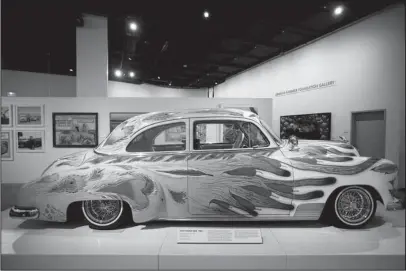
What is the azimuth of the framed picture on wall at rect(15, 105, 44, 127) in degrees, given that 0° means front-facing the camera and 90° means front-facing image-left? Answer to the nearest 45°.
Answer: approximately 0°

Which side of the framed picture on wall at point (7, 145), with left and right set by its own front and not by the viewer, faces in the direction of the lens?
front

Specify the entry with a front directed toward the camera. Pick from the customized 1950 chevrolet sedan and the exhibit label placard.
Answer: the exhibit label placard

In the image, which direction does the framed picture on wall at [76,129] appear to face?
toward the camera

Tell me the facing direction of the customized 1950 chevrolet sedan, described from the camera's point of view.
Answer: facing to the right of the viewer

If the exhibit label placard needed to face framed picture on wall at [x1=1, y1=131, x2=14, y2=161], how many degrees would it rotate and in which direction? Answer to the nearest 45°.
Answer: approximately 90° to its right

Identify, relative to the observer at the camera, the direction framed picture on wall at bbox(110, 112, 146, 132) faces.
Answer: facing the viewer

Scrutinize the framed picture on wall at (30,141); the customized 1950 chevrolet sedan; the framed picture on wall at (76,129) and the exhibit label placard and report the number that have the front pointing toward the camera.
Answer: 3

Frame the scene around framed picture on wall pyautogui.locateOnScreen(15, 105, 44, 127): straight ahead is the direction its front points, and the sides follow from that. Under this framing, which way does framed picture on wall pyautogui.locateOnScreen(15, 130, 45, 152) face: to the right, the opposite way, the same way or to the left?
the same way
